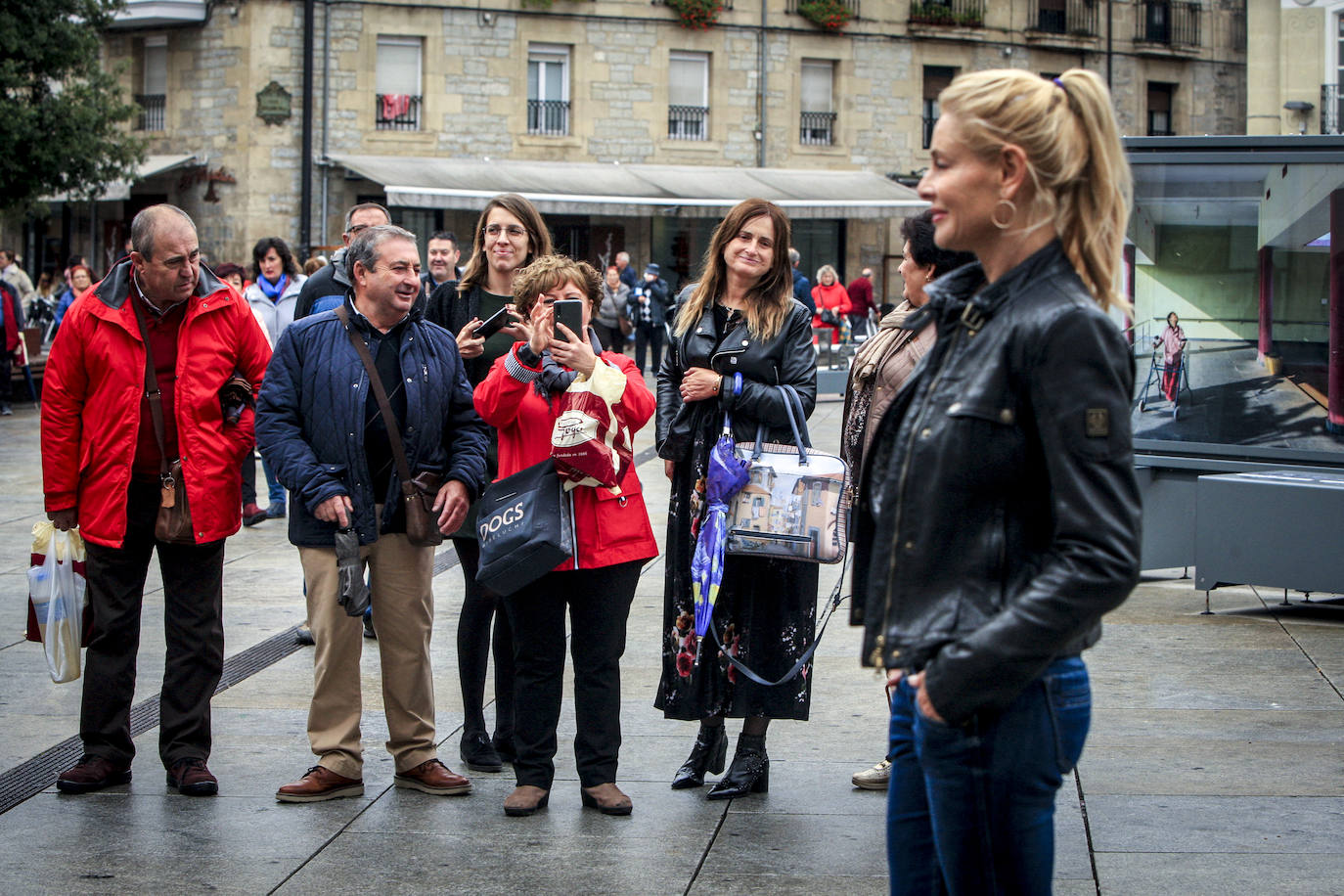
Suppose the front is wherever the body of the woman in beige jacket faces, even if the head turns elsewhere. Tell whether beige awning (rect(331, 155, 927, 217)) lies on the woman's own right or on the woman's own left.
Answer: on the woman's own right

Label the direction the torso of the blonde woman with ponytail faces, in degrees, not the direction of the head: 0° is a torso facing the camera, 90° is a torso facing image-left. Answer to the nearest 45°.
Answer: approximately 90°

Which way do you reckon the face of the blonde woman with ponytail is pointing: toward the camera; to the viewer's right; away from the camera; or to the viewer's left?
to the viewer's left

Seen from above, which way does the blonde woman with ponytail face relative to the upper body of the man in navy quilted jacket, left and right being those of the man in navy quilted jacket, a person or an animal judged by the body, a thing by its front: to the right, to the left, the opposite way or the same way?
to the right

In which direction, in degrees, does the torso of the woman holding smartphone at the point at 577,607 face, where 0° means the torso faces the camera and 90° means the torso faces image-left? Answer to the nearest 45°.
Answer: approximately 0°

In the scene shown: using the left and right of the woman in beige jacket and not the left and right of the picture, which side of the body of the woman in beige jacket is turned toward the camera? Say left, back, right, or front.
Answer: left
